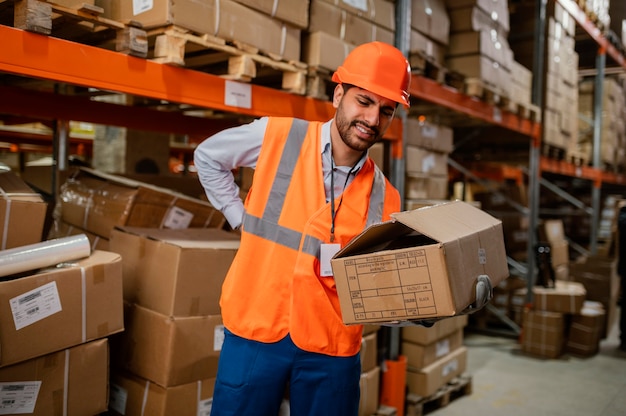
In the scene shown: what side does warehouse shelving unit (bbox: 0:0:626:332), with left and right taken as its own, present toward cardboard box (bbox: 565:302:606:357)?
left

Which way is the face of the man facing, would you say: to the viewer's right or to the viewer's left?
to the viewer's right

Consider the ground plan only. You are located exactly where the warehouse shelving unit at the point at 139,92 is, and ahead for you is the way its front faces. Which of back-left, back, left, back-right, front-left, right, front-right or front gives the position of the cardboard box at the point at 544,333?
left

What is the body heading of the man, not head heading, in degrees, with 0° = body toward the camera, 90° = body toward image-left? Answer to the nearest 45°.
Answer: approximately 315°

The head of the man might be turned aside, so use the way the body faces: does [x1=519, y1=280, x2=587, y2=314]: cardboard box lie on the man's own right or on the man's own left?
on the man's own left

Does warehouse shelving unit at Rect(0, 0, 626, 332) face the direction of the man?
yes

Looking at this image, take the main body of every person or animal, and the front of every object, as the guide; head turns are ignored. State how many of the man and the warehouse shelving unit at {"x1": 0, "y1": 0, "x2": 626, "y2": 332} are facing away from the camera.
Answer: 0
